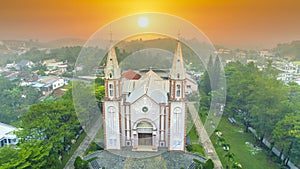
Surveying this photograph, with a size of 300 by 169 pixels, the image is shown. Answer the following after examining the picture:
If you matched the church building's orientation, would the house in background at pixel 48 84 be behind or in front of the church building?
behind

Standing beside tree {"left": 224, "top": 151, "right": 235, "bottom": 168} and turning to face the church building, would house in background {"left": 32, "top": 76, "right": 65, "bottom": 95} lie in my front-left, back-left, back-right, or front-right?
front-right

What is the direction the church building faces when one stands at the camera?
facing the viewer

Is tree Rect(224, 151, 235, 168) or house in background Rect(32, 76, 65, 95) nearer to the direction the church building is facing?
the tree

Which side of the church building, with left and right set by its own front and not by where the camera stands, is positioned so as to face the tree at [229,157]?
left

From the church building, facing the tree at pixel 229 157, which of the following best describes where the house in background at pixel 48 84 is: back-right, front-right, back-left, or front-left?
back-left

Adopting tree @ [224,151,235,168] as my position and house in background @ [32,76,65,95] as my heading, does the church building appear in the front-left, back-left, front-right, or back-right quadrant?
front-left
